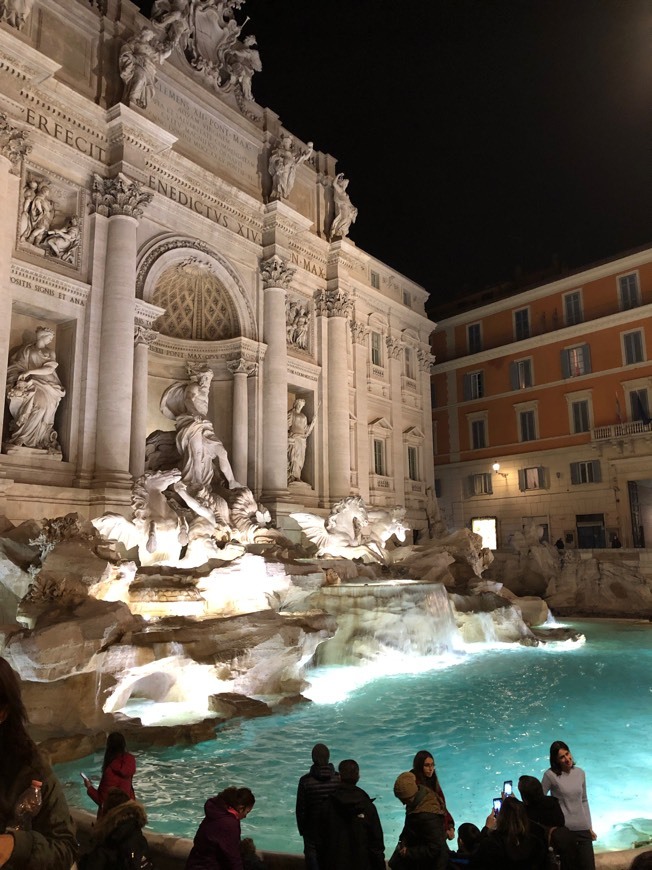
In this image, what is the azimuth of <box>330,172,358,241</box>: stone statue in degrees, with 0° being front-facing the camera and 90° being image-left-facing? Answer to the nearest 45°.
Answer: approximately 315°

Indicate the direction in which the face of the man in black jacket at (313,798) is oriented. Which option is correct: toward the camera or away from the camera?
away from the camera

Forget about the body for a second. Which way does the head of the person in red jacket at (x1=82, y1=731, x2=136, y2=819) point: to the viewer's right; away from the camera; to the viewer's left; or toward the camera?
away from the camera

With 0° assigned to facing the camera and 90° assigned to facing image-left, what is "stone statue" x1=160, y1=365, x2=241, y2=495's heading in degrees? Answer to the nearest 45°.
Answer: approximately 315°

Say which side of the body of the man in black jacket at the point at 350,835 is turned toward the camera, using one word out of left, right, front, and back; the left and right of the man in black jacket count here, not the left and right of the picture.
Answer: back

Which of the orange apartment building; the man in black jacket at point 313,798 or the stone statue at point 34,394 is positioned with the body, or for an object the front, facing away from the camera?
the man in black jacket

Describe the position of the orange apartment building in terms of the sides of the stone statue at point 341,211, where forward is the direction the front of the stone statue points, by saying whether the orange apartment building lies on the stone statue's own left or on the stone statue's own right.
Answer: on the stone statue's own left

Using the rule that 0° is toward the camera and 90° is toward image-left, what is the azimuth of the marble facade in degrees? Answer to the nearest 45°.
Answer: approximately 315°
